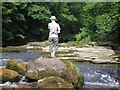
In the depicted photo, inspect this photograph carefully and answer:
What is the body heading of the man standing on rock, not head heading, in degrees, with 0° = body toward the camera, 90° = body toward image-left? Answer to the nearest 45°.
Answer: approximately 180°

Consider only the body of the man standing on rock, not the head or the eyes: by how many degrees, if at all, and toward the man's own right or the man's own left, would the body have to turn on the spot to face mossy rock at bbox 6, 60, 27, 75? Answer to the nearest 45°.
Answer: approximately 90° to the man's own left
